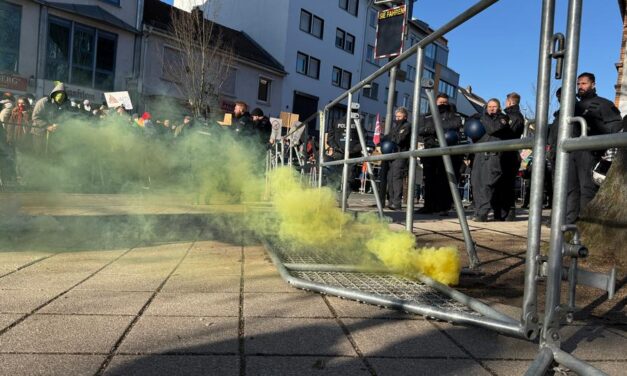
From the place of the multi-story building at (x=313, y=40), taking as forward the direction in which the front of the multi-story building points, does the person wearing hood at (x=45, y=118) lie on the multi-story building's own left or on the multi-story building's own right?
on the multi-story building's own right

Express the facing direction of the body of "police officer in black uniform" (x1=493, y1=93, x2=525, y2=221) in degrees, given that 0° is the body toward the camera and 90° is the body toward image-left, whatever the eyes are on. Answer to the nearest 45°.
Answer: approximately 90°

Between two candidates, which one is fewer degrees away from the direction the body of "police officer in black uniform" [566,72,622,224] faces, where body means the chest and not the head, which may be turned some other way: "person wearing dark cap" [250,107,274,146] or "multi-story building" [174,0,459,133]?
the person wearing dark cap

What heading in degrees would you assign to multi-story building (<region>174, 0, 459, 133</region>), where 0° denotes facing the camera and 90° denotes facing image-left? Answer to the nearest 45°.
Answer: approximately 315°

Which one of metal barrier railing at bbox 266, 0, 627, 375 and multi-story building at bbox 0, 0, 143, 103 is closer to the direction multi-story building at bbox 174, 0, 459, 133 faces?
the metal barrier railing

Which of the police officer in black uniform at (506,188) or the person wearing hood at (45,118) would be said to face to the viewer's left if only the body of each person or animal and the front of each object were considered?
the police officer in black uniform

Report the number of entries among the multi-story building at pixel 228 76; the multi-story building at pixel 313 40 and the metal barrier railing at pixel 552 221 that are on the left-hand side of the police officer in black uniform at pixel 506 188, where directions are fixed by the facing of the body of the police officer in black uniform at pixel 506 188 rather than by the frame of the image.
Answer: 1

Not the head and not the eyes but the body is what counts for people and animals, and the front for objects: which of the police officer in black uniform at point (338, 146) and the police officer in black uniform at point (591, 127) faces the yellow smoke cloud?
the police officer in black uniform at point (591, 127)

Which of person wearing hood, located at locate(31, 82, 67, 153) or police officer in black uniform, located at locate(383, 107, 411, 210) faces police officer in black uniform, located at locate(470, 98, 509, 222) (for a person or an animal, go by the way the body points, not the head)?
the person wearing hood

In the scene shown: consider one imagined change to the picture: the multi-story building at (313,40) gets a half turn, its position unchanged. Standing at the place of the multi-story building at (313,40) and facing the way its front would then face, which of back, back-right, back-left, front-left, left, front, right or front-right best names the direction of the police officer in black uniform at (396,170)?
back-left

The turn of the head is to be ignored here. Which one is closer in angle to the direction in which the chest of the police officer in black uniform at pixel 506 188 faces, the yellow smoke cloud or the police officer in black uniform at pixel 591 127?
the yellow smoke cloud
